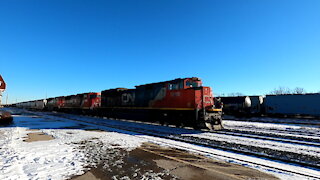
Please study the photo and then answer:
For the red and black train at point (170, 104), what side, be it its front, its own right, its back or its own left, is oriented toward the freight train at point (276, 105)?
left

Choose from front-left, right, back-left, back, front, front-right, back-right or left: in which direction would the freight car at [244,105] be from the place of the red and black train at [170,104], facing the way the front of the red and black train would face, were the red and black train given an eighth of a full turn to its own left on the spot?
front-left

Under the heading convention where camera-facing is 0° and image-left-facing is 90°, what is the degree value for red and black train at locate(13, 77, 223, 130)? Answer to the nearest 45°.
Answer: approximately 315°
